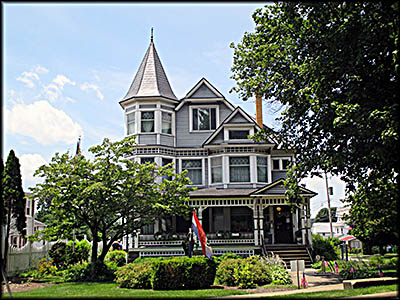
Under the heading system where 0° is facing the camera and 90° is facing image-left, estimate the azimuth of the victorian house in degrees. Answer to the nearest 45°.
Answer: approximately 0°

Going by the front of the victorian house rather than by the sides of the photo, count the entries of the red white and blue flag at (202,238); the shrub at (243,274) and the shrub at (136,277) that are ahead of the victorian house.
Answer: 3

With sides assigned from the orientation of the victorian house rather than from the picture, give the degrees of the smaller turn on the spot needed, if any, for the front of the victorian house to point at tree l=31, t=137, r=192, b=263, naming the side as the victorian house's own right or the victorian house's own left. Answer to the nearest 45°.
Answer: approximately 45° to the victorian house's own right

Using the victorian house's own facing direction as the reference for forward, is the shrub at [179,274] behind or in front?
in front

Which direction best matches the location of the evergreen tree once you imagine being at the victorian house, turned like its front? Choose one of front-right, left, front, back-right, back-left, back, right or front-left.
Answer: front-right

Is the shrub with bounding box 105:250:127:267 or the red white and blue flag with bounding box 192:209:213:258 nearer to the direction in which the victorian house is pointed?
the red white and blue flag

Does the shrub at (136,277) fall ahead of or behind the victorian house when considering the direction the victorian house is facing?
ahead

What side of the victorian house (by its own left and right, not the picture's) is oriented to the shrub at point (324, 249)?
left
